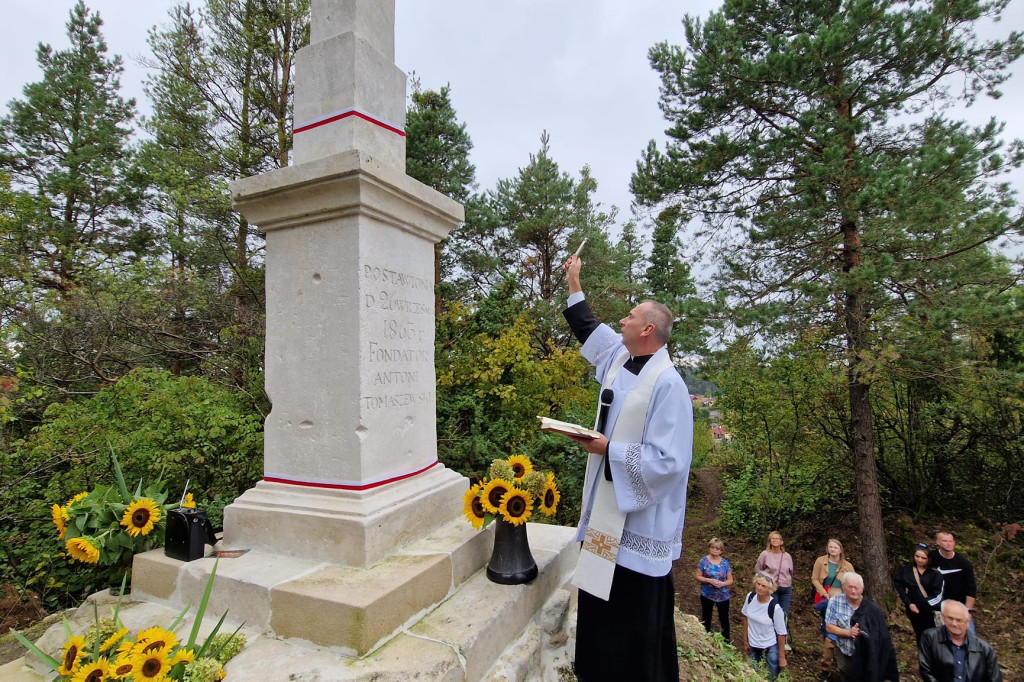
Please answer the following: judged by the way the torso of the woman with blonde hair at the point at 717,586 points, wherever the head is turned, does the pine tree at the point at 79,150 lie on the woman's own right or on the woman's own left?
on the woman's own right

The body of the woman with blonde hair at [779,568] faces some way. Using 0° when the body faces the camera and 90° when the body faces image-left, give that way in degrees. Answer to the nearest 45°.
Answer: approximately 0°

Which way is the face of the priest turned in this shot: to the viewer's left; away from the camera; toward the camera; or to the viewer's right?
to the viewer's left

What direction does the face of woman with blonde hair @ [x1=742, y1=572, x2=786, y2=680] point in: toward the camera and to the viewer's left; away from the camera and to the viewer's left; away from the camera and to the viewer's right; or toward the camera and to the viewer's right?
toward the camera and to the viewer's left

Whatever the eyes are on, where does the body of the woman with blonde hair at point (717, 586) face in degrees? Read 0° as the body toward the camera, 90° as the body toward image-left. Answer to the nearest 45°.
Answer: approximately 0°

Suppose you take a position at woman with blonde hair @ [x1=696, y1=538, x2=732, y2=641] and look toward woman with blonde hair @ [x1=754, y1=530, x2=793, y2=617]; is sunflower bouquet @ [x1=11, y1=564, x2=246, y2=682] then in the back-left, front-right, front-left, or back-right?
back-right

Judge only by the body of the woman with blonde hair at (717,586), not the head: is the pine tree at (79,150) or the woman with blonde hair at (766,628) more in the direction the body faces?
the woman with blonde hair

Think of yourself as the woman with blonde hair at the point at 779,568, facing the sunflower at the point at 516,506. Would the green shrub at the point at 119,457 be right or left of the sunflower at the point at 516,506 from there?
right

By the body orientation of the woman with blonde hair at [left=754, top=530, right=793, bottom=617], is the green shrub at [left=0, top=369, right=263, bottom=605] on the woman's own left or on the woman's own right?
on the woman's own right

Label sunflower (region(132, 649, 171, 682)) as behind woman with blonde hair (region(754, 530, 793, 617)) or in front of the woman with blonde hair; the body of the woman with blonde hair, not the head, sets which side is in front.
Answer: in front

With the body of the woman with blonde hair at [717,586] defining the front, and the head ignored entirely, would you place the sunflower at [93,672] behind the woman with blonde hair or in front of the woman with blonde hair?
in front
